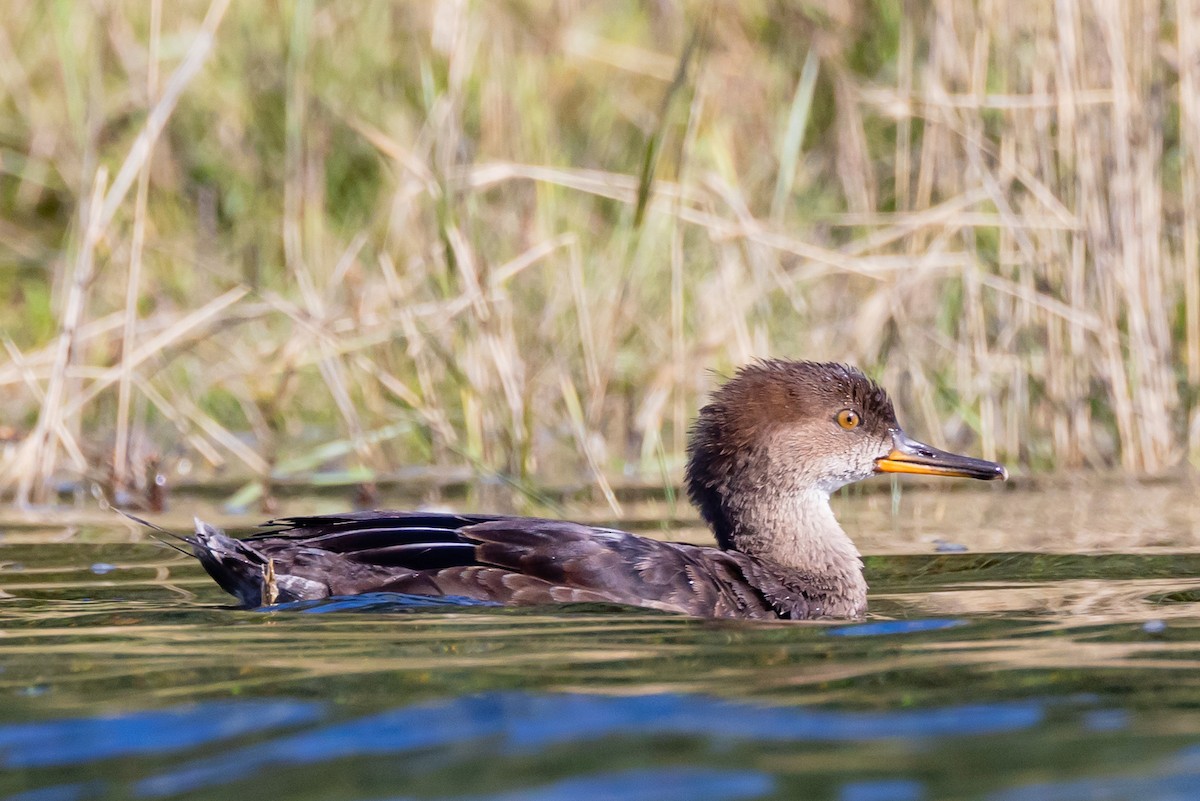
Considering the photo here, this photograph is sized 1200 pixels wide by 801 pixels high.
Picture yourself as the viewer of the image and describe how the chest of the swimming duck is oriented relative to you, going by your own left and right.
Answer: facing to the right of the viewer
